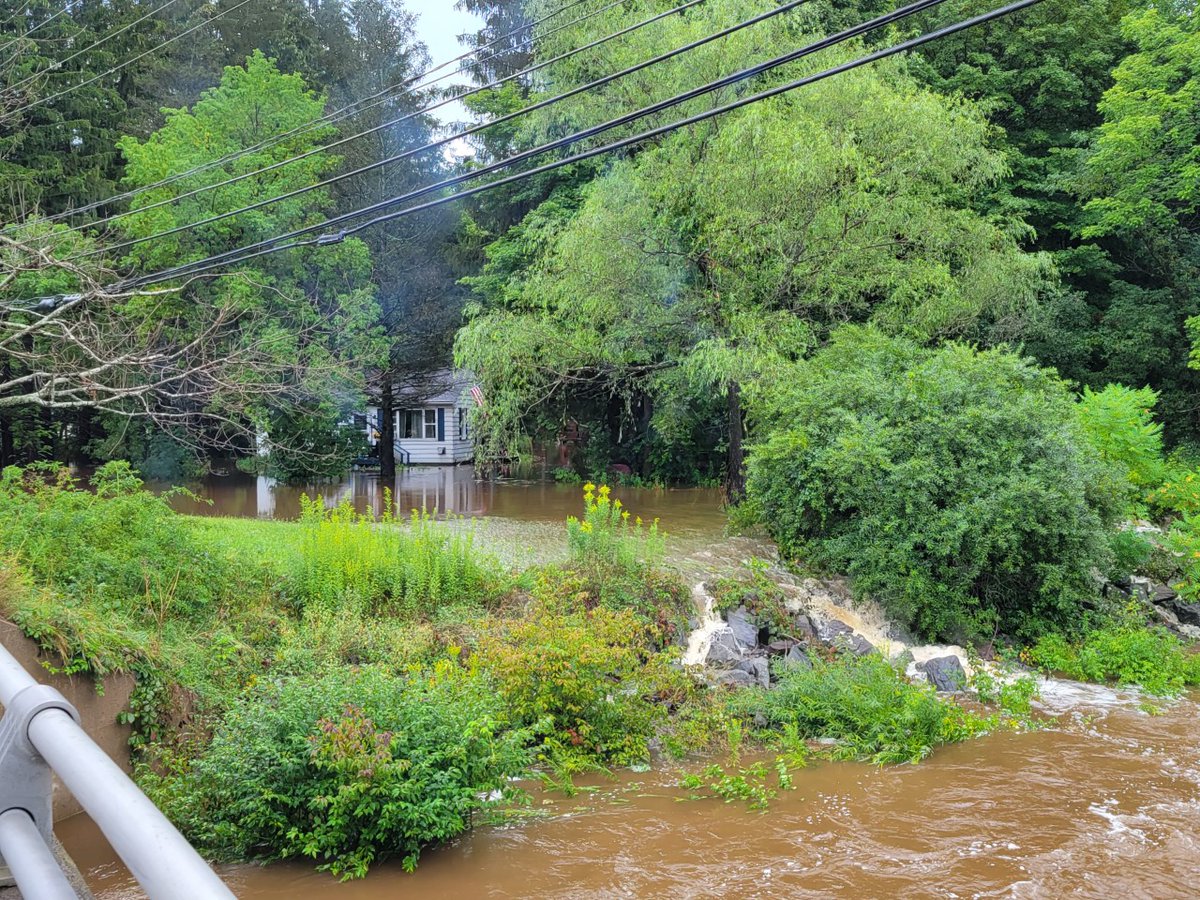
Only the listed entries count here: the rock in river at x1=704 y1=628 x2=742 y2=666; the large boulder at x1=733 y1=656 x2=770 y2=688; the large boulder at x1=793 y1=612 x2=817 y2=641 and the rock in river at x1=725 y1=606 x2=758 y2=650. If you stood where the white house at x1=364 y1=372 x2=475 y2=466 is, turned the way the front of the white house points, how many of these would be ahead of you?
4

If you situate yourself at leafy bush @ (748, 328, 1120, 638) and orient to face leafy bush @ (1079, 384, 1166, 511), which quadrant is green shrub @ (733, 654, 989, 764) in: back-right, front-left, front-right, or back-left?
back-right

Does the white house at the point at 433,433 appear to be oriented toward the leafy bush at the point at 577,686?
yes

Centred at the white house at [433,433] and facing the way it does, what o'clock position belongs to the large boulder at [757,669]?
The large boulder is roughly at 12 o'clock from the white house.

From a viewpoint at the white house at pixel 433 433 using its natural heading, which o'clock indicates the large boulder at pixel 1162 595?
The large boulder is roughly at 11 o'clock from the white house.

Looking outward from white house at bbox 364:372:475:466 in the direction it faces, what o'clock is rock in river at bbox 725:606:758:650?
The rock in river is roughly at 12 o'clock from the white house.

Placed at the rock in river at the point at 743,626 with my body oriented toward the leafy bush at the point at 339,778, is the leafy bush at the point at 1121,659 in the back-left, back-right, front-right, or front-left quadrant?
back-left

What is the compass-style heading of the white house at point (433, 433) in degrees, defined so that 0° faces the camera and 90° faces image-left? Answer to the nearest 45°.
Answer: approximately 0°

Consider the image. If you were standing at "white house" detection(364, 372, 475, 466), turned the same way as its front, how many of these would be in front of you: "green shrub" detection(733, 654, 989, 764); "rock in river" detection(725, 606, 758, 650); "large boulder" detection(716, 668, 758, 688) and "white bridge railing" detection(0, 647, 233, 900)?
4

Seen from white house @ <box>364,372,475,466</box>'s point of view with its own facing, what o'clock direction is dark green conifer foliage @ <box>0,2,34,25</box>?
The dark green conifer foliage is roughly at 12 o'clock from the white house.
